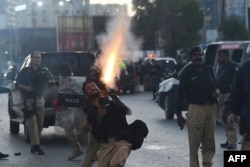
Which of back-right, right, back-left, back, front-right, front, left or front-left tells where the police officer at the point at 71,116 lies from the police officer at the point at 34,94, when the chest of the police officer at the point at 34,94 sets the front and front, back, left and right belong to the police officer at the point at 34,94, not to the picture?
front-left

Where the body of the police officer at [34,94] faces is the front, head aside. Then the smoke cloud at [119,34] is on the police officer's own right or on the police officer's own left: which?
on the police officer's own left

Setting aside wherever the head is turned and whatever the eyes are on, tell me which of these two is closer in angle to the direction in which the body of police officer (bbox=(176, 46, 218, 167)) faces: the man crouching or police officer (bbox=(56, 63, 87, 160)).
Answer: the man crouching

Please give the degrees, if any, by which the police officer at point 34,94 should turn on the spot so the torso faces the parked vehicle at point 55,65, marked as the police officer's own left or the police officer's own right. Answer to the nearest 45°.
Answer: approximately 180°

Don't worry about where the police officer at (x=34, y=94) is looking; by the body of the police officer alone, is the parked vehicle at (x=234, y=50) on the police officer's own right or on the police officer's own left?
on the police officer's own left

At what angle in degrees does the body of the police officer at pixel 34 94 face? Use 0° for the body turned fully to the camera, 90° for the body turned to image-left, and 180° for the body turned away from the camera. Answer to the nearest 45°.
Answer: approximately 0°
